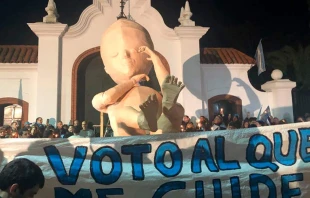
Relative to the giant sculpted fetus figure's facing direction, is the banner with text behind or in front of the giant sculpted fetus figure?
in front

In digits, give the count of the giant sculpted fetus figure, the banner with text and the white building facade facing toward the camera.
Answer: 3

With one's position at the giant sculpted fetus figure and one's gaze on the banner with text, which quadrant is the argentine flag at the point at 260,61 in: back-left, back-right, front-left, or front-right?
back-left

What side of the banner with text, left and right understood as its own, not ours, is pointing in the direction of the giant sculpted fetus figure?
back

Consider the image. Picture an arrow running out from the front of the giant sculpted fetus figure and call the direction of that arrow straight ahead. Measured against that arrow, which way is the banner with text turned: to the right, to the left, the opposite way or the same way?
the same way

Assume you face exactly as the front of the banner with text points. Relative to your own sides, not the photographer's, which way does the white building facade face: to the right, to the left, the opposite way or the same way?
the same way

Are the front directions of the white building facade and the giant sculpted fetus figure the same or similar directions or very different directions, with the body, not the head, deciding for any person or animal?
same or similar directions

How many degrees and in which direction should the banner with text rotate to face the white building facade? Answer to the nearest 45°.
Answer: approximately 180°

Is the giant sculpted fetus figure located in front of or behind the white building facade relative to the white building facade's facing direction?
in front

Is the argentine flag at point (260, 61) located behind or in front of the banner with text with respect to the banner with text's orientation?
behind

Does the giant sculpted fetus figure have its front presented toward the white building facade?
no

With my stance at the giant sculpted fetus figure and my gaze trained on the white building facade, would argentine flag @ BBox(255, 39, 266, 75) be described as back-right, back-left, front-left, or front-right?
front-right

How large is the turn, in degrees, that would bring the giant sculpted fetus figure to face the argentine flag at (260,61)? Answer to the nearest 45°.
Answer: approximately 135° to its left

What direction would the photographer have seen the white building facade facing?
facing the viewer
